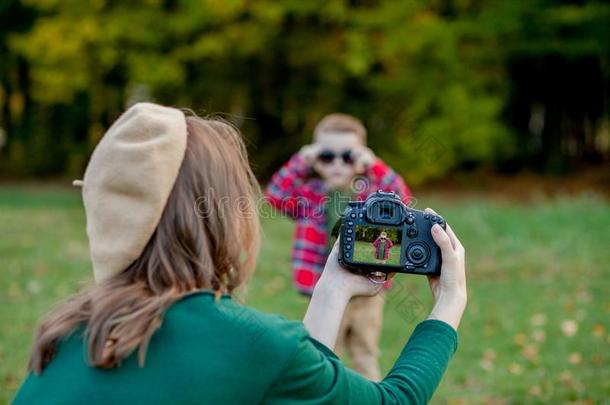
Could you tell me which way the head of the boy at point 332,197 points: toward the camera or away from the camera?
toward the camera

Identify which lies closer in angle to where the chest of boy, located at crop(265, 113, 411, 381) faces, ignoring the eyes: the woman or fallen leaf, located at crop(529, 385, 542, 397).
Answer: the woman

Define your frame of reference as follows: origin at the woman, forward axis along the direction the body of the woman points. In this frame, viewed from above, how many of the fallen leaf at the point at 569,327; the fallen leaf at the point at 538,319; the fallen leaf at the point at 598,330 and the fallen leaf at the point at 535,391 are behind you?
0

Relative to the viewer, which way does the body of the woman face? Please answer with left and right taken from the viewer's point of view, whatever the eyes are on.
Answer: facing away from the viewer and to the right of the viewer

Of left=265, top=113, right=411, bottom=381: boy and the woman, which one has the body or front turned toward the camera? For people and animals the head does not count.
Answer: the boy

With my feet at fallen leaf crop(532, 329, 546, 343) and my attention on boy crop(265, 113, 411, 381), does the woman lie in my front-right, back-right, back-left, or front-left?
front-left

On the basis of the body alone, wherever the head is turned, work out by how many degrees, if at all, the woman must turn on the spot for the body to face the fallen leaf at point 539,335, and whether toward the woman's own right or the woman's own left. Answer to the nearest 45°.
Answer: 0° — they already face it

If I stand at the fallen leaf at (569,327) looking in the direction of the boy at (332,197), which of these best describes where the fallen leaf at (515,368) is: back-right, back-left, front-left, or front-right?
front-left

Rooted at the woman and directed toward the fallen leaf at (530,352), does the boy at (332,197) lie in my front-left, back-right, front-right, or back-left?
front-left

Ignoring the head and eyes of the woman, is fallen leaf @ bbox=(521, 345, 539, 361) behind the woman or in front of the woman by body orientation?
in front

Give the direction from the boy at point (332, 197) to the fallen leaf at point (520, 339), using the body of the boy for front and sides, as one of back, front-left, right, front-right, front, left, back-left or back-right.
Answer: back-left

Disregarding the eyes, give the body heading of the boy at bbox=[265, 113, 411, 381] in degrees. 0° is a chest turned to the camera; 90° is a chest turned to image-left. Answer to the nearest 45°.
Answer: approximately 0°

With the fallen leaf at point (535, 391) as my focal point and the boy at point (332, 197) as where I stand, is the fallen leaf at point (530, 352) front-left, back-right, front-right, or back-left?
front-left

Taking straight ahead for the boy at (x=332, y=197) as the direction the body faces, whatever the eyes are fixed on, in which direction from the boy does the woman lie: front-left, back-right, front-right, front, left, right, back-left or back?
front

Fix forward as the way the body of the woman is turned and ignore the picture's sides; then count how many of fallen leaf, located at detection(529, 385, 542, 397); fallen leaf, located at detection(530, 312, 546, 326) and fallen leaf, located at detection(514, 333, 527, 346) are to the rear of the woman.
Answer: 0

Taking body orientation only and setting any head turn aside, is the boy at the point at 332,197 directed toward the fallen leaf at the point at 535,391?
no

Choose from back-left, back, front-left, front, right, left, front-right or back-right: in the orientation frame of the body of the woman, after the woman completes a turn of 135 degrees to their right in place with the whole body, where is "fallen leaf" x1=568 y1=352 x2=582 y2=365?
back-left

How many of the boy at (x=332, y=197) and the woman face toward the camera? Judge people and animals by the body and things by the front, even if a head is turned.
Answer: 1

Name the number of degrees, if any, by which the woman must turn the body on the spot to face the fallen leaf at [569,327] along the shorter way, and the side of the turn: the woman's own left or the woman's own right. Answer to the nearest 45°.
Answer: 0° — they already face it

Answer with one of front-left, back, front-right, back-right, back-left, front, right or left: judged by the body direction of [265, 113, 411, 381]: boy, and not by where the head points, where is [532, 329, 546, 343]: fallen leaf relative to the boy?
back-left

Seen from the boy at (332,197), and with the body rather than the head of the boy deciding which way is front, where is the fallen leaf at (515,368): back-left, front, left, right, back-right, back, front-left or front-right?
left
